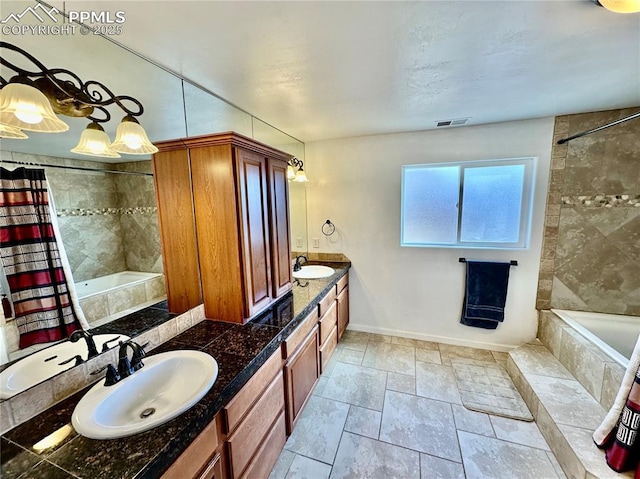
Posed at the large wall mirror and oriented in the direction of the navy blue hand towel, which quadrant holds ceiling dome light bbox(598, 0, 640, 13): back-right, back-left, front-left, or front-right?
front-right

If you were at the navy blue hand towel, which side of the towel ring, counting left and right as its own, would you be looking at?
left

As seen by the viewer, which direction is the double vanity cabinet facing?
to the viewer's right

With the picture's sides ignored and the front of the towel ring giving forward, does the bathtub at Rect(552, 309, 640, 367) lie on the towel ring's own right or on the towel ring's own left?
on the towel ring's own left

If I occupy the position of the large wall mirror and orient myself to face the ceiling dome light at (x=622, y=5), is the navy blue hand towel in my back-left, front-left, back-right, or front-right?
front-left

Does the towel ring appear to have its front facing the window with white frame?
no

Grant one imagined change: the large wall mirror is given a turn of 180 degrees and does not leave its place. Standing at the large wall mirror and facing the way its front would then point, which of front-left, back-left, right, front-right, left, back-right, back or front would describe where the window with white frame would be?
back-right

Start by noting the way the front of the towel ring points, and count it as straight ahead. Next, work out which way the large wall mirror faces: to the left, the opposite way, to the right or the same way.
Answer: to the left

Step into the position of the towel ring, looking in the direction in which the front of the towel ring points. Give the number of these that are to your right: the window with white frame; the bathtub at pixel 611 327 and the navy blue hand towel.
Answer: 0

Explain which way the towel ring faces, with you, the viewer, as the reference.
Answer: facing the viewer

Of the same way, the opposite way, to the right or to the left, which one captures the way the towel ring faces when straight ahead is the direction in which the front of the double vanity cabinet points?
to the right

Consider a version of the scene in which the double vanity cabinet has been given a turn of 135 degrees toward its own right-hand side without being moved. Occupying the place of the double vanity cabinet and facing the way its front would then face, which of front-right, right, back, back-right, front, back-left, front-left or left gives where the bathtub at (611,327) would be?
back-left

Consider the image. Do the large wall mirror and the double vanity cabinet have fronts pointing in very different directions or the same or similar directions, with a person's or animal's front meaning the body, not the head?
same or similar directions

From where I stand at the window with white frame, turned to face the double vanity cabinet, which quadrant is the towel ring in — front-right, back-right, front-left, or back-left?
front-right

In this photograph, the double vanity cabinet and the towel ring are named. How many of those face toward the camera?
1

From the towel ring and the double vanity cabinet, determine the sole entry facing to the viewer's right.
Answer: the double vanity cabinet
